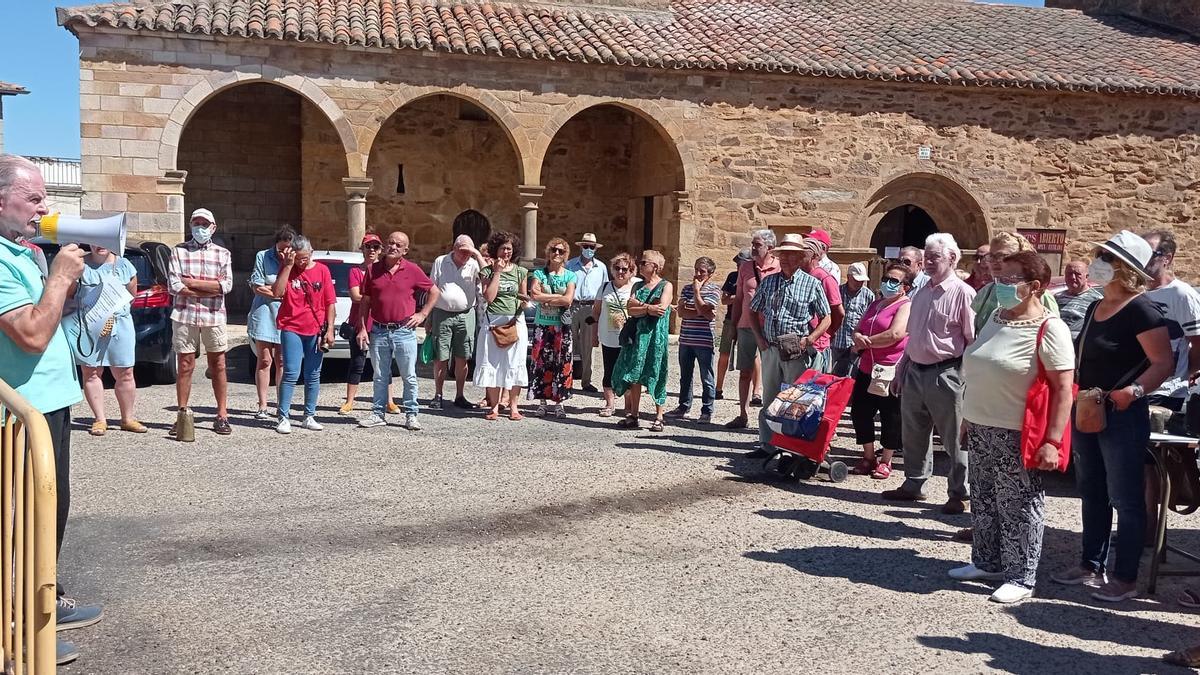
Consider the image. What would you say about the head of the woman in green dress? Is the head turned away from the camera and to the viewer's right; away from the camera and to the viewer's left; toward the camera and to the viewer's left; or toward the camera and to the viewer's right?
toward the camera and to the viewer's left

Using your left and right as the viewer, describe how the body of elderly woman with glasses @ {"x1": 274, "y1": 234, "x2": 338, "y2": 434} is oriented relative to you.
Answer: facing the viewer

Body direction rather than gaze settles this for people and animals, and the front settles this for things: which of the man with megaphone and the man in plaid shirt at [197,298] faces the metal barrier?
the man in plaid shirt

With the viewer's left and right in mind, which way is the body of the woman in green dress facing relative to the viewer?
facing the viewer and to the left of the viewer

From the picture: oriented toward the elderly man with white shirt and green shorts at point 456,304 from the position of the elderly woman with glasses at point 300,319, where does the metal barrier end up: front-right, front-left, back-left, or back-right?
back-right

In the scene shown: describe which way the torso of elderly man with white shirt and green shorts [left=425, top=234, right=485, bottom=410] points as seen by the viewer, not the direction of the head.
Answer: toward the camera

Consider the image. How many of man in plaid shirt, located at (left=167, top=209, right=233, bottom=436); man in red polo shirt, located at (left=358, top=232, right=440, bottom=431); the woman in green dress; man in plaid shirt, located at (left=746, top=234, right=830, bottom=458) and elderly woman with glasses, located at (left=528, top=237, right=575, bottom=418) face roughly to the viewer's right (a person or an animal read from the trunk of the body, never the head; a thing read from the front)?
0

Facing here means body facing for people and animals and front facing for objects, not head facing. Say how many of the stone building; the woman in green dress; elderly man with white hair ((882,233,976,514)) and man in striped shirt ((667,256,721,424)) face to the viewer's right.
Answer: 0

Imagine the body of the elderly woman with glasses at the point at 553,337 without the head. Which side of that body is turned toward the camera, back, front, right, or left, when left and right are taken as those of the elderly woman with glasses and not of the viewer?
front

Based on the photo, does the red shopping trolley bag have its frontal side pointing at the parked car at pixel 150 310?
no

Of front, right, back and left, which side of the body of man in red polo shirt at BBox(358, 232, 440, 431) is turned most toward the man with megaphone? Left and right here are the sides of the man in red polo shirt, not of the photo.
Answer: front

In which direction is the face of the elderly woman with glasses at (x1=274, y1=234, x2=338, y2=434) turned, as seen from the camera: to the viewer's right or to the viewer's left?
to the viewer's left

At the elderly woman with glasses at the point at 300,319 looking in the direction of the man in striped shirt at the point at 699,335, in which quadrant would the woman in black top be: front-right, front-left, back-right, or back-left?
front-right

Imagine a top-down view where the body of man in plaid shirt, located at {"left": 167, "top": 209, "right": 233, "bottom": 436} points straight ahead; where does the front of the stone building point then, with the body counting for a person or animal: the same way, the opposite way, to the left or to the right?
the same way

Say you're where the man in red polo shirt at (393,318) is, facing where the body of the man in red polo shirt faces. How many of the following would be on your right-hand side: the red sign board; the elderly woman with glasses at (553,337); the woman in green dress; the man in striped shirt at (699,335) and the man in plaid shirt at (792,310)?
0

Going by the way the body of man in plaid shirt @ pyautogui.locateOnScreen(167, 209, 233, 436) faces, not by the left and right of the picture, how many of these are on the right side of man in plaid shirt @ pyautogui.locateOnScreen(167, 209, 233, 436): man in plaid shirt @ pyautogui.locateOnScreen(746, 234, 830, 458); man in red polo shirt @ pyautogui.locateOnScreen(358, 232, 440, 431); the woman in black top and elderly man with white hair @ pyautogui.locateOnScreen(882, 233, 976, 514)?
0

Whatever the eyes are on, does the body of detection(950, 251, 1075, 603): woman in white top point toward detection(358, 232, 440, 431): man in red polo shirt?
no

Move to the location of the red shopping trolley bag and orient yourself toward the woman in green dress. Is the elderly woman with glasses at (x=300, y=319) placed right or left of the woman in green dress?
left

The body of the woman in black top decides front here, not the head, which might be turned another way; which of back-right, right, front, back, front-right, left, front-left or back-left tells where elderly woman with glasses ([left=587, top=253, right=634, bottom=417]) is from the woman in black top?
right
